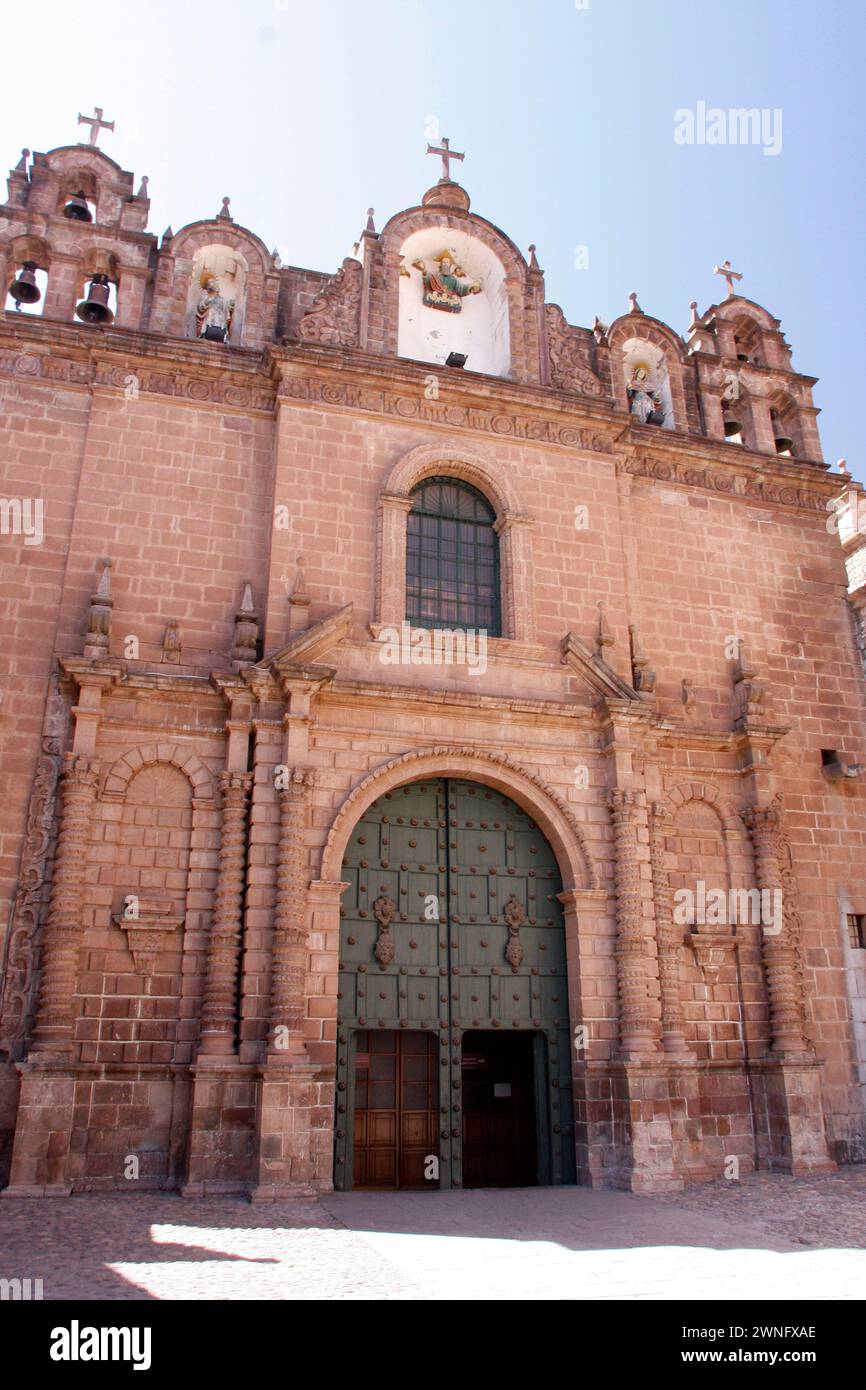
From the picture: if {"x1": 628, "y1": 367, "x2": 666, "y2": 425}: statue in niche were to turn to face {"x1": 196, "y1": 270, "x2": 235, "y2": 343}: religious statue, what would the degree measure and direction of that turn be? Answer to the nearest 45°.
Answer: approximately 45° to its right

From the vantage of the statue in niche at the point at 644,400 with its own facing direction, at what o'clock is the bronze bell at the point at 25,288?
The bronze bell is roughly at 2 o'clock from the statue in niche.

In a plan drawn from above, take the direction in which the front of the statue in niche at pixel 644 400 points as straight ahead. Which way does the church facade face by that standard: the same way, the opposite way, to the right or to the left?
the same way

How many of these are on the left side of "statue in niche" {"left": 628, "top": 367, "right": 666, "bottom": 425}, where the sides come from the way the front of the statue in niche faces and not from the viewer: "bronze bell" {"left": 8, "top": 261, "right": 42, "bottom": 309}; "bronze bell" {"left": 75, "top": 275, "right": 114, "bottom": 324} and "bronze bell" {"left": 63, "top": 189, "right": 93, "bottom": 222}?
0

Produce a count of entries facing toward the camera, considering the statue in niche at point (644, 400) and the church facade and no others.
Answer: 2

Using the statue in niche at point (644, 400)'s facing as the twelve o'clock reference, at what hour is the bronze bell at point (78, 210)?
The bronze bell is roughly at 2 o'clock from the statue in niche.

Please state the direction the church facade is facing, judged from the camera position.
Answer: facing the viewer

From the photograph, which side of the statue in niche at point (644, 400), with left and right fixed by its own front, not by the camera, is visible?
front
